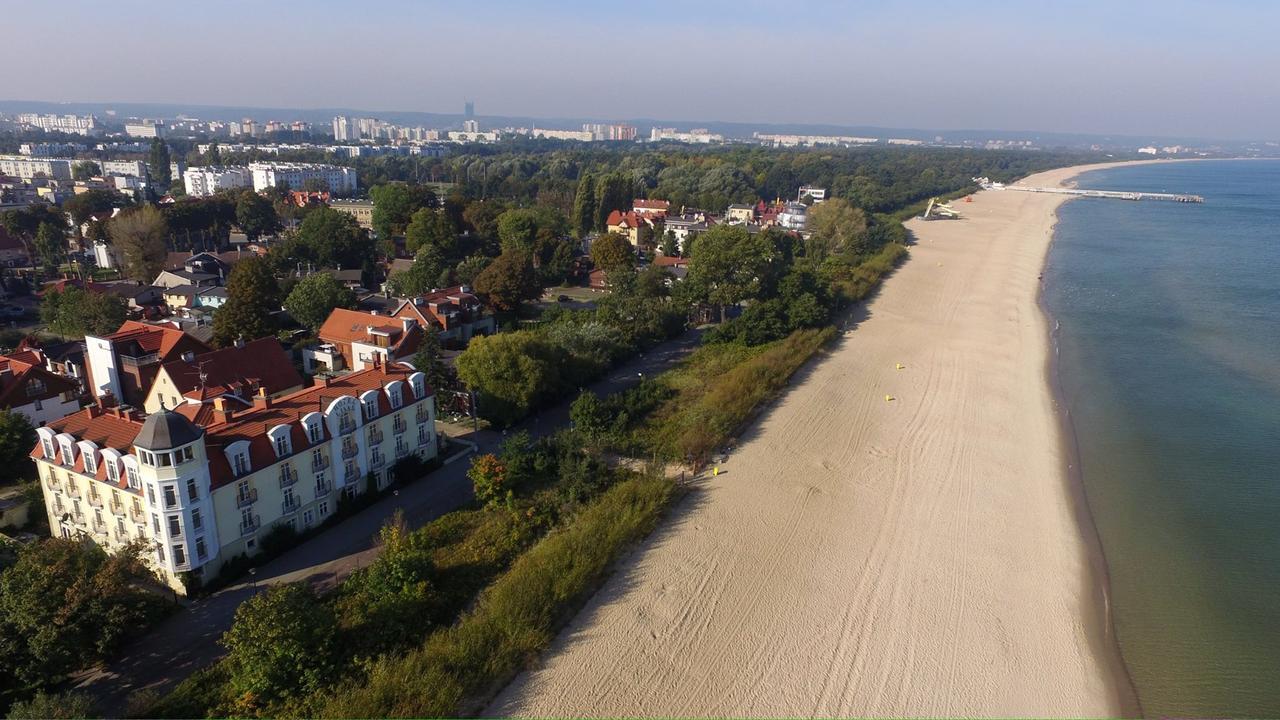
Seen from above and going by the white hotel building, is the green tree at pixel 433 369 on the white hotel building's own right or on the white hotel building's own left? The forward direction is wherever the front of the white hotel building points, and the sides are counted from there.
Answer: on the white hotel building's own left

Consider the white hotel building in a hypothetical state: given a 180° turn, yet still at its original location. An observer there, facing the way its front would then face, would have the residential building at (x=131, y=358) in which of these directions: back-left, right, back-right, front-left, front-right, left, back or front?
front-right

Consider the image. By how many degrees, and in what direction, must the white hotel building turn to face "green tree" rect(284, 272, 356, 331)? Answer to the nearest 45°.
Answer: approximately 135° to its left

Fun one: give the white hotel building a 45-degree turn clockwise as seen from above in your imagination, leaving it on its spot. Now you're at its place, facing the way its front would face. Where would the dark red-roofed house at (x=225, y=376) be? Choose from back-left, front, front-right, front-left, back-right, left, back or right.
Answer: back

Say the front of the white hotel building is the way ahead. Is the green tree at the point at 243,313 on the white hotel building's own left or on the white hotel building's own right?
on the white hotel building's own left

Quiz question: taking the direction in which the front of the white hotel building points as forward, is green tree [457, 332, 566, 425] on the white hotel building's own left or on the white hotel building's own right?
on the white hotel building's own left

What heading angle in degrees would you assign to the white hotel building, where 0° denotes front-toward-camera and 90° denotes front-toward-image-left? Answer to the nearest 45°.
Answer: approximately 315°

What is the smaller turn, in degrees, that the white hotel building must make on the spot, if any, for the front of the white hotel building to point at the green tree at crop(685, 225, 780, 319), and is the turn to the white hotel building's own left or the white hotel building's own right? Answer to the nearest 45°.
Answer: approximately 90° to the white hotel building's own left

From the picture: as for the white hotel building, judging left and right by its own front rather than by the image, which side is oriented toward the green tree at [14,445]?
back

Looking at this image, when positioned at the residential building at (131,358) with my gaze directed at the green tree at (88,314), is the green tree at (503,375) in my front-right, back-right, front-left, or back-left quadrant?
back-right

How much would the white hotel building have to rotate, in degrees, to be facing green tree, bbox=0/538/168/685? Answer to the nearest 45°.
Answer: approximately 90° to its right
